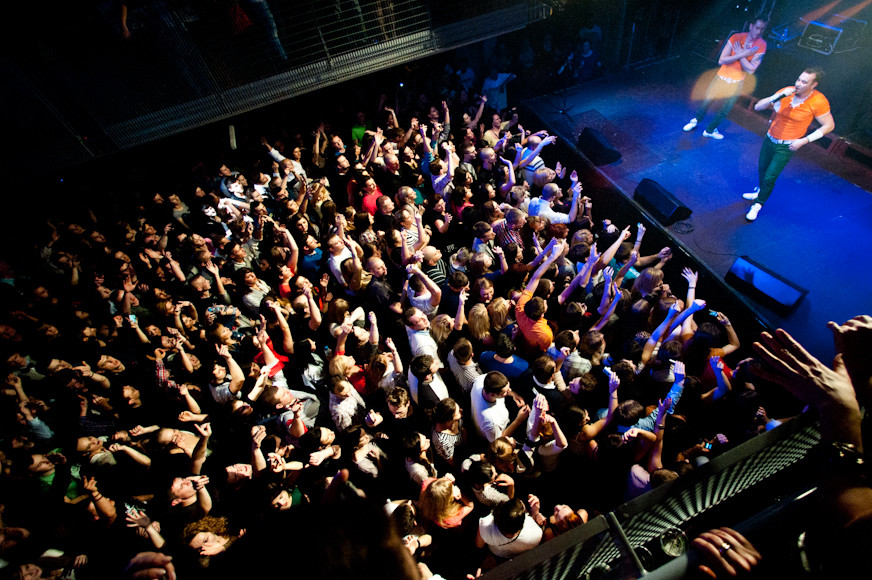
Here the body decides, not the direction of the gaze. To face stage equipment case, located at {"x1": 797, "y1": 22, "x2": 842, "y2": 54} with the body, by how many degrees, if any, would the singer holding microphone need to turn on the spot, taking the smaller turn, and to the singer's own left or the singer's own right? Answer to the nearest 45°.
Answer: approximately 135° to the singer's own right

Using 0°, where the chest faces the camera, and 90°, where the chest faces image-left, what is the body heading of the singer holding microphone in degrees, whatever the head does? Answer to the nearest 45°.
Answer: approximately 45°

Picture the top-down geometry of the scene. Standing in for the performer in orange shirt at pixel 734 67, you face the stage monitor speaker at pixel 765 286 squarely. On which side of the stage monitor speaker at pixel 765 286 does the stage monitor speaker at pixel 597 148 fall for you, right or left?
right

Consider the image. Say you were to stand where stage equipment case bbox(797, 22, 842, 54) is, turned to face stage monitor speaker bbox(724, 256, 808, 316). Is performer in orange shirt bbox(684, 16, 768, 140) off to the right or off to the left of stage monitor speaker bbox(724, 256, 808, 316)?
right

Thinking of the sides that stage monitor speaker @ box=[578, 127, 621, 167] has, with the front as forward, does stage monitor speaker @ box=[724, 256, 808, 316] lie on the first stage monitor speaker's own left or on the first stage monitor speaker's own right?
on the first stage monitor speaker's own right

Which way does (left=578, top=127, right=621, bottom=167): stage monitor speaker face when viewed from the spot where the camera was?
facing away from the viewer and to the right of the viewer

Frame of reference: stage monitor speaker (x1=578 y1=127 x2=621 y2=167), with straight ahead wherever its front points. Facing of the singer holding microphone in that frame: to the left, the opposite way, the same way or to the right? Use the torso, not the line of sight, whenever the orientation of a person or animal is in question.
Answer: the opposite way

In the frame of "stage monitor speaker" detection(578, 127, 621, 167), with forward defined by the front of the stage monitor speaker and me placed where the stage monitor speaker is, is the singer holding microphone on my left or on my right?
on my right

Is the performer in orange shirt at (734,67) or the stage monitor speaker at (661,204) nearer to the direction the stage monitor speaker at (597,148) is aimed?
the performer in orange shirt

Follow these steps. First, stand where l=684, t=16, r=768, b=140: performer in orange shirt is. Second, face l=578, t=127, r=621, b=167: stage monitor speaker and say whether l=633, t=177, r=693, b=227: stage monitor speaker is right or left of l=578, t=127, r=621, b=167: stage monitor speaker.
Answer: left
